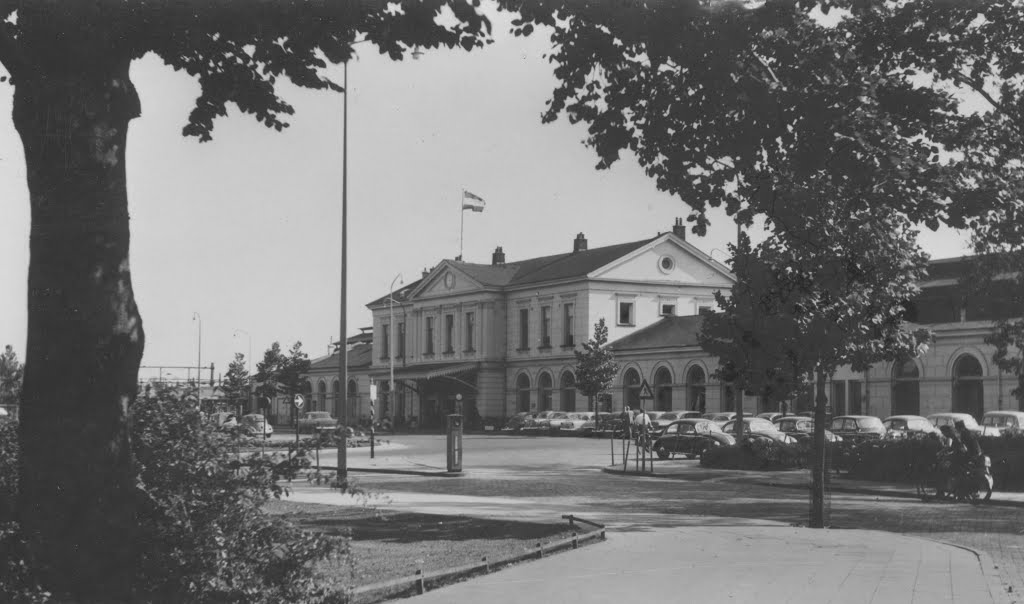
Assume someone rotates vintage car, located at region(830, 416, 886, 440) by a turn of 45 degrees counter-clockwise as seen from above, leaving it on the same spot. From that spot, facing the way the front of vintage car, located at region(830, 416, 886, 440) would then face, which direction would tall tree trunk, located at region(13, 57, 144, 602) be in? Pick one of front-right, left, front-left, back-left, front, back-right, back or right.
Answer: right

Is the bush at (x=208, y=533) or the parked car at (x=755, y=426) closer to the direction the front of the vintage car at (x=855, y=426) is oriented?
the bush

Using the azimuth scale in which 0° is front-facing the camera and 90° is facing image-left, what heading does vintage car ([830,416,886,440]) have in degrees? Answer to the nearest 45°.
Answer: approximately 315°

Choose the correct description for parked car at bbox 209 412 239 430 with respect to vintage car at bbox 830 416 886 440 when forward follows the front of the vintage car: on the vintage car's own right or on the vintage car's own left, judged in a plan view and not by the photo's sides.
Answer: on the vintage car's own right

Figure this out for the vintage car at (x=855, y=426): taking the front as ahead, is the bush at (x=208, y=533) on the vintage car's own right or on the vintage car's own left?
on the vintage car's own right

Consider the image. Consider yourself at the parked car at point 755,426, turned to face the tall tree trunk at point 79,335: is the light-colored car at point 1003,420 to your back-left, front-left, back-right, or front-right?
back-left

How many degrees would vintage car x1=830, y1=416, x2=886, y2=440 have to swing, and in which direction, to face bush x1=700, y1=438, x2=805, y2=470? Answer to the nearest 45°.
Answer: approximately 45° to its right

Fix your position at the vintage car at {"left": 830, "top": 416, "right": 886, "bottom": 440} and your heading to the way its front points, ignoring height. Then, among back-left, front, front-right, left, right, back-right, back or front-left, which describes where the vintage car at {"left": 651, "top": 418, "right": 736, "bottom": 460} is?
right

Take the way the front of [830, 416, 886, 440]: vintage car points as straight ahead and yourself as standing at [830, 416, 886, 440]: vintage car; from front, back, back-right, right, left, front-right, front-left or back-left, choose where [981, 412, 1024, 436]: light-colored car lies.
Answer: left
